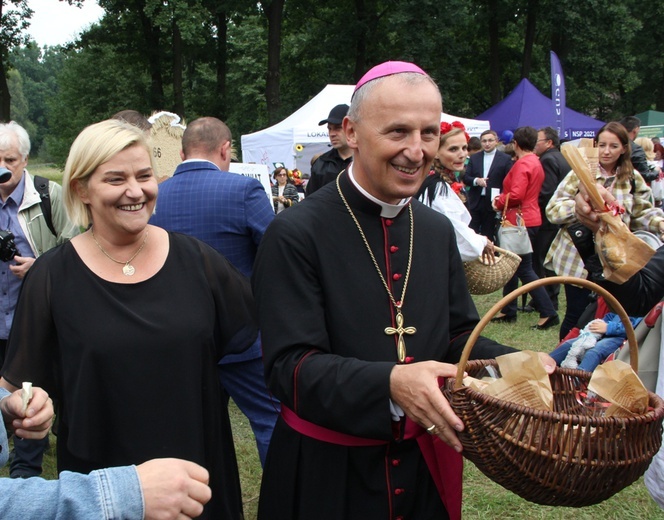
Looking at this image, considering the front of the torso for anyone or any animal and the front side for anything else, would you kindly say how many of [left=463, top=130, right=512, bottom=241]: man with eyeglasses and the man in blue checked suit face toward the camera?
1

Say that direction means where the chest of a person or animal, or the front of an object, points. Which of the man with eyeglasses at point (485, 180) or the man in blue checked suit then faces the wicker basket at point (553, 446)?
the man with eyeglasses

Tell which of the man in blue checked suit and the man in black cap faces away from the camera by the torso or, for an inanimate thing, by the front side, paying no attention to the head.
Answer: the man in blue checked suit

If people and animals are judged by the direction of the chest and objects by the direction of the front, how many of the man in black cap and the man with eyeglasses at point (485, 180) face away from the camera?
0

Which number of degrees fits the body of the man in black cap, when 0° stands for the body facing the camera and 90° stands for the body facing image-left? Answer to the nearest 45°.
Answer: approximately 45°

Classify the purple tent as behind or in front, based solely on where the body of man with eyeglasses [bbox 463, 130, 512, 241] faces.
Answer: behind

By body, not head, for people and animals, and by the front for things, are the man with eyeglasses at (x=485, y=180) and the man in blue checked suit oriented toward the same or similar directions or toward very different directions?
very different directions

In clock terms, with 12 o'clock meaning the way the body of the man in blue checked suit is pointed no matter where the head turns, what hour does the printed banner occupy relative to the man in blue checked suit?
The printed banner is roughly at 1 o'clock from the man in blue checked suit.

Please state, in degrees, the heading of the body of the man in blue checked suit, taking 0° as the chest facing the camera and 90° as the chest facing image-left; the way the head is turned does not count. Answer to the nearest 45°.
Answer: approximately 180°

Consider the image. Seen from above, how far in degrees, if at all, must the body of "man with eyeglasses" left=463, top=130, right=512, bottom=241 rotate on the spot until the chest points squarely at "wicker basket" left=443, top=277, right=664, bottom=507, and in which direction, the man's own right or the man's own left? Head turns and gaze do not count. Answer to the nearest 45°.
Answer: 0° — they already face it

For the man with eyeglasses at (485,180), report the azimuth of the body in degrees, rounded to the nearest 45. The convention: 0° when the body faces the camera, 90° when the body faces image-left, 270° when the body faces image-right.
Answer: approximately 0°

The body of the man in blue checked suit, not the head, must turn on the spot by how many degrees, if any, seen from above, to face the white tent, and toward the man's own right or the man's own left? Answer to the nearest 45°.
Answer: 0° — they already face it

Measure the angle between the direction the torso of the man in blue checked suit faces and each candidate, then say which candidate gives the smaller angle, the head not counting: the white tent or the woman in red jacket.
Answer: the white tent

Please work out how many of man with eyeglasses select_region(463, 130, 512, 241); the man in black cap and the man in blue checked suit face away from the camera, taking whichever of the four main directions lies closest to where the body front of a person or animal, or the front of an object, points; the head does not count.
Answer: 1
